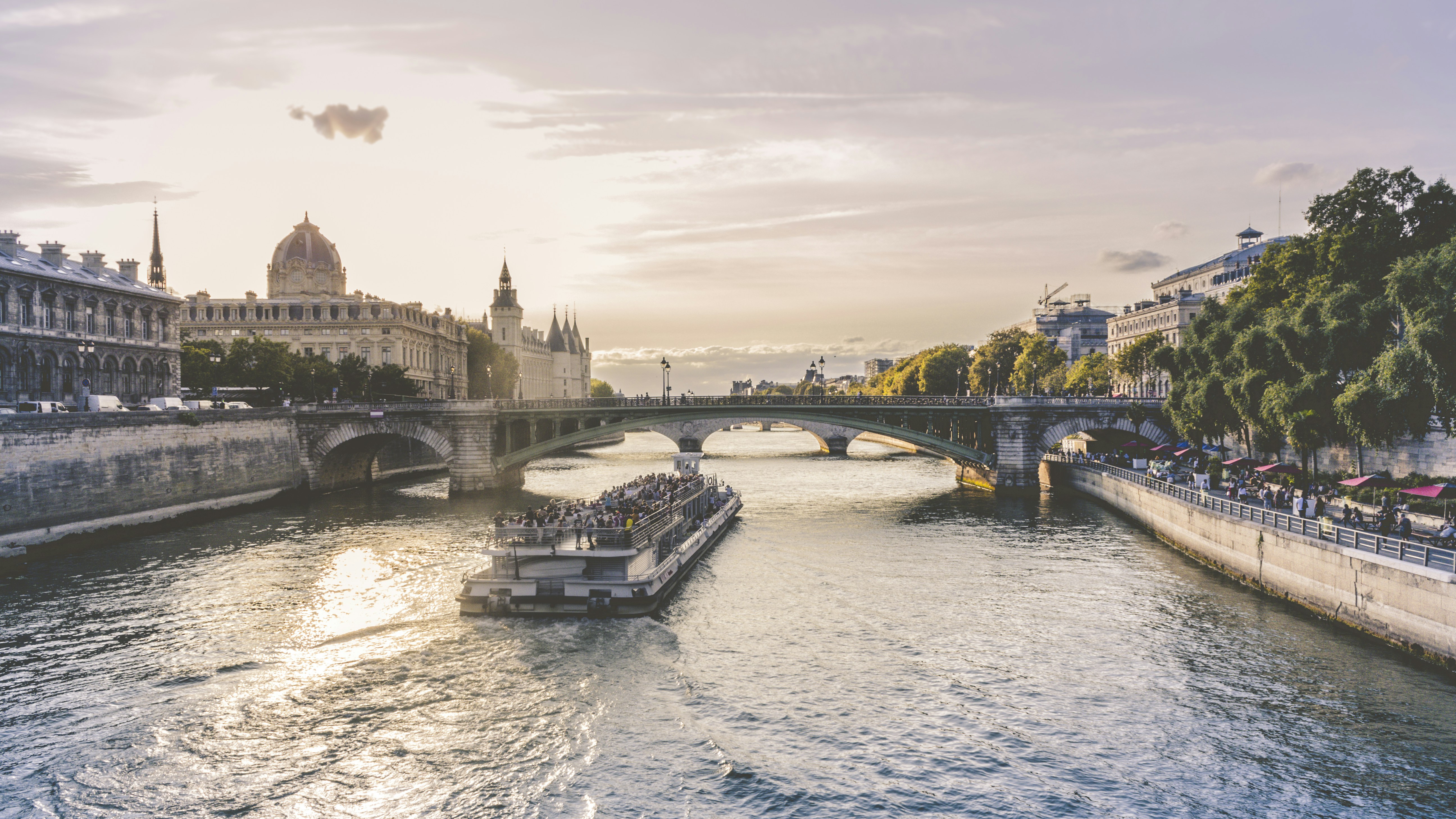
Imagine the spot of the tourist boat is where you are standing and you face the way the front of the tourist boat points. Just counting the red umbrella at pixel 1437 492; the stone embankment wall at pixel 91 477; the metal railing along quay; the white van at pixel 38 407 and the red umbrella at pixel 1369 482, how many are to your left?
2

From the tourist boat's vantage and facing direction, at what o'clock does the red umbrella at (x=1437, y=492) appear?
The red umbrella is roughly at 2 o'clock from the tourist boat.

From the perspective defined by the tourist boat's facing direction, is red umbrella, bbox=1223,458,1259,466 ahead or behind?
ahead

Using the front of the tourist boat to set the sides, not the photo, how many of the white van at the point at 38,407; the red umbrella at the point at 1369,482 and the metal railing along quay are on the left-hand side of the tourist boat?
1

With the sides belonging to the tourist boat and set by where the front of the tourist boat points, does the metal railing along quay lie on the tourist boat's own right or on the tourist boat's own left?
on the tourist boat's own right

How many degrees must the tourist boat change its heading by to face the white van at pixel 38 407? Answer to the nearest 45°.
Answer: approximately 90° to its left

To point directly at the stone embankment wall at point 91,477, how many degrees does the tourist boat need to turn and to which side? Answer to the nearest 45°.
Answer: approximately 90° to its left

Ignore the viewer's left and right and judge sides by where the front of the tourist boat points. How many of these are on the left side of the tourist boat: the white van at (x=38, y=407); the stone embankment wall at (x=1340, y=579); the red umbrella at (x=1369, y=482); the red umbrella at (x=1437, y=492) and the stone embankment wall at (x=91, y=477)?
2

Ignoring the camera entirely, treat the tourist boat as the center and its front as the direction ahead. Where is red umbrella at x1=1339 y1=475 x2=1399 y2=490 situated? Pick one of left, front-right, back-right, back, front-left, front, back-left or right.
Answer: front-right

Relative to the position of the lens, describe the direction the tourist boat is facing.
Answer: facing away from the viewer and to the right of the viewer

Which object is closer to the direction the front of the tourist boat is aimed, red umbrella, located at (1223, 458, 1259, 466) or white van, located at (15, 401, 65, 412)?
the red umbrella
